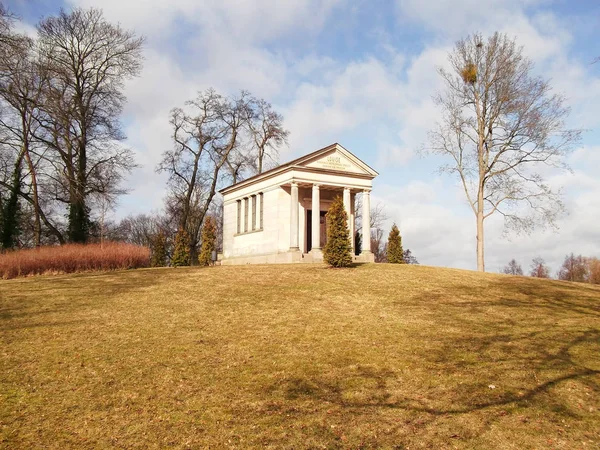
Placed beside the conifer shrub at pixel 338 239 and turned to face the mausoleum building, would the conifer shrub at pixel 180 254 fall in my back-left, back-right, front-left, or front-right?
front-left

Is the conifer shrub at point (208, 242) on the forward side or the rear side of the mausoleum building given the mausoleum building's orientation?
on the rear side

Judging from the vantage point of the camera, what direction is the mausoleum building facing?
facing the viewer and to the right of the viewer

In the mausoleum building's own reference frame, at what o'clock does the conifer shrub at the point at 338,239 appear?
The conifer shrub is roughly at 1 o'clock from the mausoleum building.

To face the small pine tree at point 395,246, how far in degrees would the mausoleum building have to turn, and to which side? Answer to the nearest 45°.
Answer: approximately 45° to its left

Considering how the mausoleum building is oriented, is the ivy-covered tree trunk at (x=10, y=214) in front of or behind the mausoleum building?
behind

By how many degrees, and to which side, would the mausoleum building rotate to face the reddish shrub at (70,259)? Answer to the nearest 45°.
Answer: approximately 90° to its right

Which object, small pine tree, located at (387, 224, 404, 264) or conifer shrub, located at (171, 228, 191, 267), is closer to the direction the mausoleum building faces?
the small pine tree

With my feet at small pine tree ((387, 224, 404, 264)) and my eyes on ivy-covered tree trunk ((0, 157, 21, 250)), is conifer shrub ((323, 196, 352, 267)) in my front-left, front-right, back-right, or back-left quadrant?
front-left

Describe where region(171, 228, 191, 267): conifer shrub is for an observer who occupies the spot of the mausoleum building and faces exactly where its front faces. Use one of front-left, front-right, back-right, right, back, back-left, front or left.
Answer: back-right

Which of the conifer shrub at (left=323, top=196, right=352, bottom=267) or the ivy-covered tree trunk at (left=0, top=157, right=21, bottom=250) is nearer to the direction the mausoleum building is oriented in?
the conifer shrub

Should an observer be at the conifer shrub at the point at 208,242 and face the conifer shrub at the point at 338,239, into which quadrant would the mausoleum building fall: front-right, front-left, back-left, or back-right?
front-left
